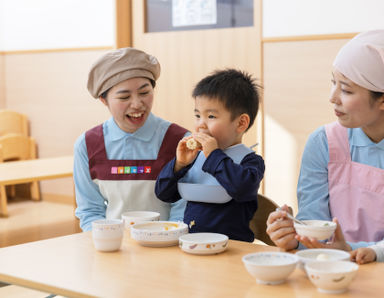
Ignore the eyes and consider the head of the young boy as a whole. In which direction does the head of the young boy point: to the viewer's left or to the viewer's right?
to the viewer's left

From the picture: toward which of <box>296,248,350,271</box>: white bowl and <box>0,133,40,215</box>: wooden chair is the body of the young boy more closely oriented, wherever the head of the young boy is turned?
the white bowl

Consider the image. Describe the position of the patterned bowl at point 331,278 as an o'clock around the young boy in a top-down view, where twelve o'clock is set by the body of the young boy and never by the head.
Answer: The patterned bowl is roughly at 10 o'clock from the young boy.

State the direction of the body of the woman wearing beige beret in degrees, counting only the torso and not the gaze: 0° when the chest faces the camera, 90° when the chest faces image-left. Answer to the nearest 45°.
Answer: approximately 0°

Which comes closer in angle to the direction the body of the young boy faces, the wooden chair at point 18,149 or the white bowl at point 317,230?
the white bowl

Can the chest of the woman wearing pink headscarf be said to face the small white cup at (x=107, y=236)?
yes

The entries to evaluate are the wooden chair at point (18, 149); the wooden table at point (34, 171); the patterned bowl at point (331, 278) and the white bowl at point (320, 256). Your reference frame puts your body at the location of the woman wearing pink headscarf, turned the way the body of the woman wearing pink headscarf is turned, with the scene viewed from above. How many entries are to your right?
2

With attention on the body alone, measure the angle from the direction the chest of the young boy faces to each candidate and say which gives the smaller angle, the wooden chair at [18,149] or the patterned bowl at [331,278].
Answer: the patterned bowl

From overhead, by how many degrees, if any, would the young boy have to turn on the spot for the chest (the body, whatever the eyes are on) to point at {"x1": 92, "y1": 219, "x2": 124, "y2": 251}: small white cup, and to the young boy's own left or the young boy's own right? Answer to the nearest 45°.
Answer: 0° — they already face it
